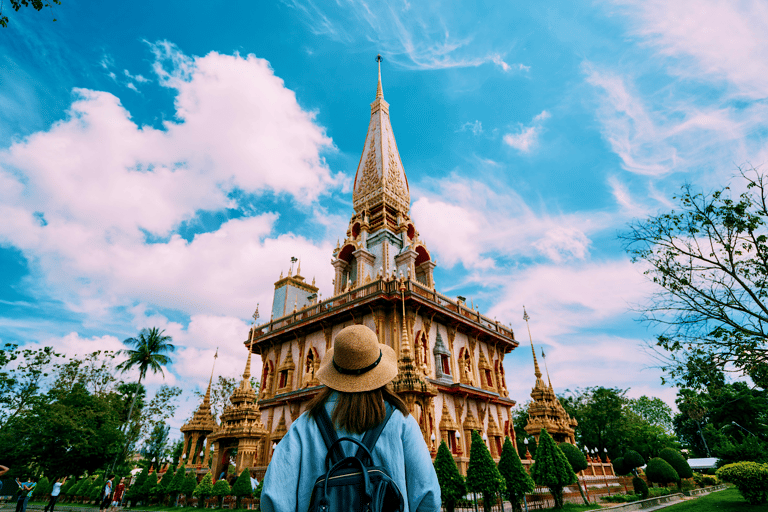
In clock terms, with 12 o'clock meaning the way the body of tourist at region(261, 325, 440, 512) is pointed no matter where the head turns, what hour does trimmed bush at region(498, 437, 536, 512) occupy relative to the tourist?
The trimmed bush is roughly at 1 o'clock from the tourist.

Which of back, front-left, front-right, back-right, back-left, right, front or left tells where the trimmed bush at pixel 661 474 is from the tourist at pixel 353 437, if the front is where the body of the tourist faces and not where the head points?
front-right

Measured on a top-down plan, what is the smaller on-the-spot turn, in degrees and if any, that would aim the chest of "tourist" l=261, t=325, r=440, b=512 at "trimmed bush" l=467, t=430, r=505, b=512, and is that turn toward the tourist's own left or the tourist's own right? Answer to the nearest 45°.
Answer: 0° — they already face it

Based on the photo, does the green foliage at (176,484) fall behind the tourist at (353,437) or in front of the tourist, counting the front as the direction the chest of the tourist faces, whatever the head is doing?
in front

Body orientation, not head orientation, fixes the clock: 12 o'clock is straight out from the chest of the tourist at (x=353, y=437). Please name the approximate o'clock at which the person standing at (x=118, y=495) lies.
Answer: The person standing is roughly at 11 o'clock from the tourist.

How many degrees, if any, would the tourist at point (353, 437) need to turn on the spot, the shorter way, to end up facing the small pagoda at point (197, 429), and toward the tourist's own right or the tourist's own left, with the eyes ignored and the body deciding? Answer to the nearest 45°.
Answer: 0° — they already face it

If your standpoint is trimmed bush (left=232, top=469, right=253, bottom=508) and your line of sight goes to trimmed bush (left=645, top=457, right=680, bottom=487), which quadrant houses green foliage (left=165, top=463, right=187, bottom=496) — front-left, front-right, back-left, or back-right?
back-left

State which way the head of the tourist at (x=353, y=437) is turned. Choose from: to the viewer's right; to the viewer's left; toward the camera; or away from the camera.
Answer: away from the camera

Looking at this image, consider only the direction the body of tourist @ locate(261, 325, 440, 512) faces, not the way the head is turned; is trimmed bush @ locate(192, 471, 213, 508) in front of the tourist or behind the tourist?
in front

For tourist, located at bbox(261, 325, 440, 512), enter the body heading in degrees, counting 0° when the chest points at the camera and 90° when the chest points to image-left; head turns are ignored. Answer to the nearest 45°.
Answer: approximately 180°

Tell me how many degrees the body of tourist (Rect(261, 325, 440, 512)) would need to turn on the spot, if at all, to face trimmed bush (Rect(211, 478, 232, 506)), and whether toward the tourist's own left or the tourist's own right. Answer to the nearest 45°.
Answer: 0° — they already face it
